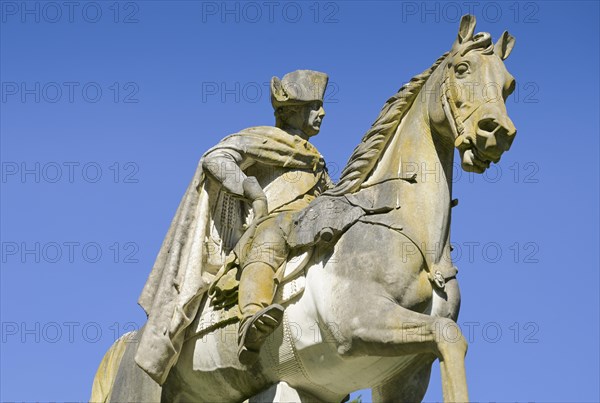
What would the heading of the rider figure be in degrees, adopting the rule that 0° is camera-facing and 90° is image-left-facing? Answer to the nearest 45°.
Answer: approximately 315°

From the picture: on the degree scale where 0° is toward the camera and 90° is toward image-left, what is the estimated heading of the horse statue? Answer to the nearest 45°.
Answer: approximately 315°
